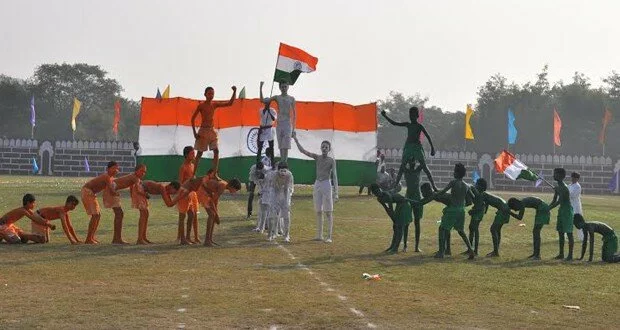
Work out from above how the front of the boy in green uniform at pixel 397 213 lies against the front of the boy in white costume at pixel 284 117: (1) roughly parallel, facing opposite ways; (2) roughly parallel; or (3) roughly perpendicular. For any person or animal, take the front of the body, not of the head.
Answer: roughly perpendicular

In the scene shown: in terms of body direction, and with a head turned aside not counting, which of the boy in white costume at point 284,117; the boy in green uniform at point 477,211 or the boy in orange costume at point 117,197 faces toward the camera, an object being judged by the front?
the boy in white costume

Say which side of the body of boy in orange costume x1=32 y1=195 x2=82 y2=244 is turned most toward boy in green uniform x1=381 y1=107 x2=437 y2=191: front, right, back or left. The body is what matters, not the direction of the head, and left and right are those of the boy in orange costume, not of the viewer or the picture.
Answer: front

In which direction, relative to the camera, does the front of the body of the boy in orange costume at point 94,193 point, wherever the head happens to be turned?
to the viewer's right

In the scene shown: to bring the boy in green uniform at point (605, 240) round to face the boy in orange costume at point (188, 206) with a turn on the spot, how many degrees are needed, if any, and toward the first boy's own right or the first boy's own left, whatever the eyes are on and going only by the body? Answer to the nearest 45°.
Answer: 0° — they already face them

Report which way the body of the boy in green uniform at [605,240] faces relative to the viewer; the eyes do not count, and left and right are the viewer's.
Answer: facing to the left of the viewer

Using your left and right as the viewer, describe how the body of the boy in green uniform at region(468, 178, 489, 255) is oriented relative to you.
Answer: facing to the left of the viewer

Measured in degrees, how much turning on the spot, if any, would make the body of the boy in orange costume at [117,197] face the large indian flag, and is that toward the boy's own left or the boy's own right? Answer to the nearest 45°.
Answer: approximately 90° to the boy's own left

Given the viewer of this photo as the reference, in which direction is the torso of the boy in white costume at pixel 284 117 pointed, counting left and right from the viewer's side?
facing the viewer

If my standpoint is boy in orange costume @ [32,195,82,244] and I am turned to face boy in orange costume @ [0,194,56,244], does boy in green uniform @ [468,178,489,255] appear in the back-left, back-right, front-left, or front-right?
back-left
